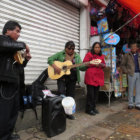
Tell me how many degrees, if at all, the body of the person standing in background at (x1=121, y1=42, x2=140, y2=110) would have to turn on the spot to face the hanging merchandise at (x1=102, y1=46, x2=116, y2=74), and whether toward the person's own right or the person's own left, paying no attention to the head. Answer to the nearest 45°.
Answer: approximately 90° to the person's own right

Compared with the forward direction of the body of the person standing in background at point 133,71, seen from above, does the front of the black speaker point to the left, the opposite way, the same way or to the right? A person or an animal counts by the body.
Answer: to the left

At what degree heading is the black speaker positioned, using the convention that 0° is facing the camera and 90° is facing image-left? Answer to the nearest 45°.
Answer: approximately 315°

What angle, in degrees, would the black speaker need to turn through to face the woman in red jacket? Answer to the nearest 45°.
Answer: approximately 90° to its left

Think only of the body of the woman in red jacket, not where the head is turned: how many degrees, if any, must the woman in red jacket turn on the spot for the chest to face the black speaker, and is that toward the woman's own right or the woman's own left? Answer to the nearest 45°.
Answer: approximately 90° to the woman's own right

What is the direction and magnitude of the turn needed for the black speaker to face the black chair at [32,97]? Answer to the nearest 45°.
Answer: approximately 180°

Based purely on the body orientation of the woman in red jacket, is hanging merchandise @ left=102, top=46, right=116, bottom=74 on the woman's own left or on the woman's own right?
on the woman's own left

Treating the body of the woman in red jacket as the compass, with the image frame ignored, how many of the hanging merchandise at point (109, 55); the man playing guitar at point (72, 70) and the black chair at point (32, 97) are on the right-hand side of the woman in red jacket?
2

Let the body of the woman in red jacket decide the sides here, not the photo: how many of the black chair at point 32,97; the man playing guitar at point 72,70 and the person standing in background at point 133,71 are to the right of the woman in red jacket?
2

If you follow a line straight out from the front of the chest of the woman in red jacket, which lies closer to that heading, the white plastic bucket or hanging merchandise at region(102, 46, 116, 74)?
the white plastic bucket

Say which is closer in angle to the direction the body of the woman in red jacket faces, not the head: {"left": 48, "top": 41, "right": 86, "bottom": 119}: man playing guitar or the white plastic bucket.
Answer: the white plastic bucket
